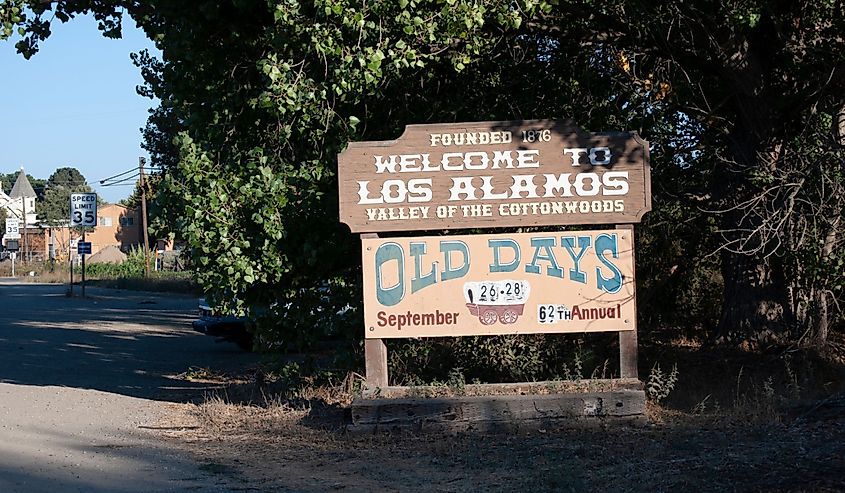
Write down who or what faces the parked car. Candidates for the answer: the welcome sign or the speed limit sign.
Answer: the speed limit sign

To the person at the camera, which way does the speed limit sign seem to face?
facing the viewer

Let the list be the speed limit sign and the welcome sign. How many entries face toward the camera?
2

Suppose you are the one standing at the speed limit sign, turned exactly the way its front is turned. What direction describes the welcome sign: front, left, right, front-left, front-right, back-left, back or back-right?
front

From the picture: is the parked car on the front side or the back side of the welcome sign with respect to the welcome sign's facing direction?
on the back side

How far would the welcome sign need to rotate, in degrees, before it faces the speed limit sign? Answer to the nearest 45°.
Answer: approximately 135° to its right

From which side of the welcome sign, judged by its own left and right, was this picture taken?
front

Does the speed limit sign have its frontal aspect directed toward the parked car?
yes
